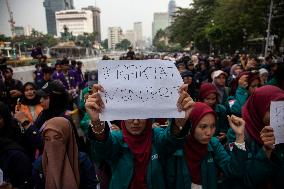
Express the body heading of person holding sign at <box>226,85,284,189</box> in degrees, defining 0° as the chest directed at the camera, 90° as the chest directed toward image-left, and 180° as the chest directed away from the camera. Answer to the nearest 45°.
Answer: approximately 315°

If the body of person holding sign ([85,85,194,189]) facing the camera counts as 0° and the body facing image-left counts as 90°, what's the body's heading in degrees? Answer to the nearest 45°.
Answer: approximately 0°

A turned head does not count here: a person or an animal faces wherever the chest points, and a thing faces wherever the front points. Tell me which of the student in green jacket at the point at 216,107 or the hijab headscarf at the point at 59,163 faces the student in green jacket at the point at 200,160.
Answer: the student in green jacket at the point at 216,107

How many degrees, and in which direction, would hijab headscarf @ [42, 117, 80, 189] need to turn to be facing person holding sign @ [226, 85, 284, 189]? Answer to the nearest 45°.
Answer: approximately 135° to its left

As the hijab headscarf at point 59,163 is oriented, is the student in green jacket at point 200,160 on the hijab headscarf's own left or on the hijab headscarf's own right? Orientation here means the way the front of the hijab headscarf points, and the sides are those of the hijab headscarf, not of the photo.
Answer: on the hijab headscarf's own left

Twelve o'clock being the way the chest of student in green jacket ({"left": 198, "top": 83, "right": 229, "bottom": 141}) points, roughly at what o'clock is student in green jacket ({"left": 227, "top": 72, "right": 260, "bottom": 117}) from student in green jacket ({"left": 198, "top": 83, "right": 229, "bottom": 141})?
student in green jacket ({"left": 227, "top": 72, "right": 260, "bottom": 117}) is roughly at 7 o'clock from student in green jacket ({"left": 198, "top": 83, "right": 229, "bottom": 141}).

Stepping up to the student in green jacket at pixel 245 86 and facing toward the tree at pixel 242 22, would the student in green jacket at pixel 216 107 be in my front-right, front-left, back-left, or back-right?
back-left

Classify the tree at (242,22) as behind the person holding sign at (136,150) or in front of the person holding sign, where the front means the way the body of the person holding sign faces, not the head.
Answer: behind
